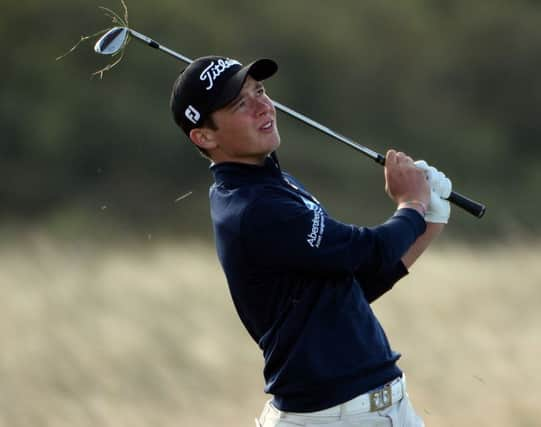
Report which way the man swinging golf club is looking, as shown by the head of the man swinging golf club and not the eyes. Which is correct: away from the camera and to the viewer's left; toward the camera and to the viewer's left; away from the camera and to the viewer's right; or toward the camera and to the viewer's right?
toward the camera and to the viewer's right

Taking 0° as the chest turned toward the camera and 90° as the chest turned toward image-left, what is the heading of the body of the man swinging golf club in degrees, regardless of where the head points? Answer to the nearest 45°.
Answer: approximately 315°
